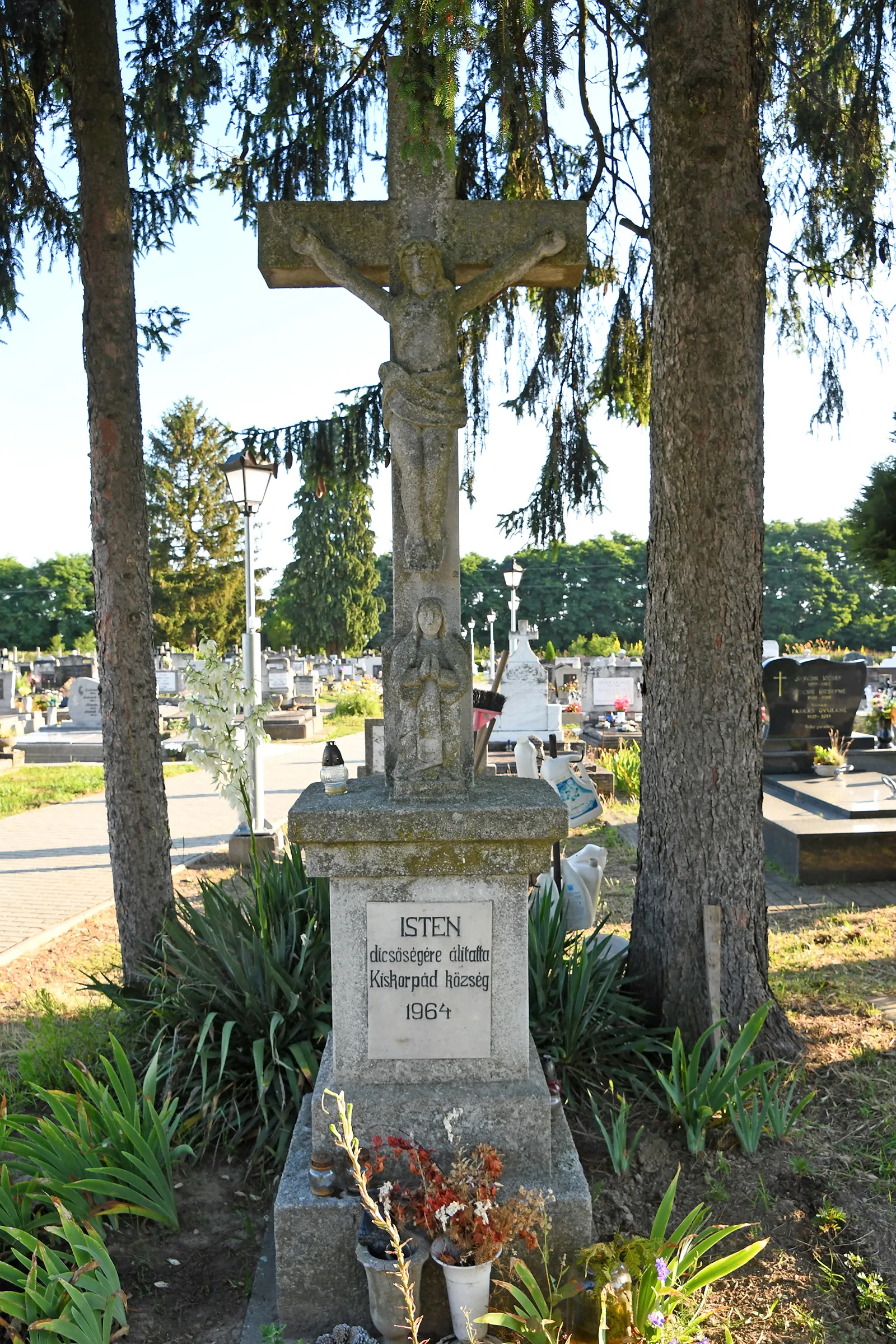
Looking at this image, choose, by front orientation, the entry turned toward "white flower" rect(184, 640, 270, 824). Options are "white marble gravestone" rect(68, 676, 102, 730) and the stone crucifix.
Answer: the white marble gravestone

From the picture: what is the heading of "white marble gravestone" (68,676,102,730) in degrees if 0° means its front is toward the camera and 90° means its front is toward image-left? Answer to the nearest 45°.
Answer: approximately 0°

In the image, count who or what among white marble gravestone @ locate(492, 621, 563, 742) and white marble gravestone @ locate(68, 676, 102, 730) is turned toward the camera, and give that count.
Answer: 2

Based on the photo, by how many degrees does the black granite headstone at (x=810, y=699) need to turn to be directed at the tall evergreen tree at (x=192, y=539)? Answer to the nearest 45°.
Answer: approximately 135° to its right

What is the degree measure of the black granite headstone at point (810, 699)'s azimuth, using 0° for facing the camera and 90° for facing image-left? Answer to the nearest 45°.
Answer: approximately 0°

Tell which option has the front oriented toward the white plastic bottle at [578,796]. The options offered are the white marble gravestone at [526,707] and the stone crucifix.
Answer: the white marble gravestone

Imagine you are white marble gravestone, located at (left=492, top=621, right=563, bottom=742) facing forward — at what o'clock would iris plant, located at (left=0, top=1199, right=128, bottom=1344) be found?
The iris plant is roughly at 12 o'clock from the white marble gravestone.

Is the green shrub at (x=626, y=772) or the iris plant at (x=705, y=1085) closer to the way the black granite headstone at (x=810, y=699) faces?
the iris plant
